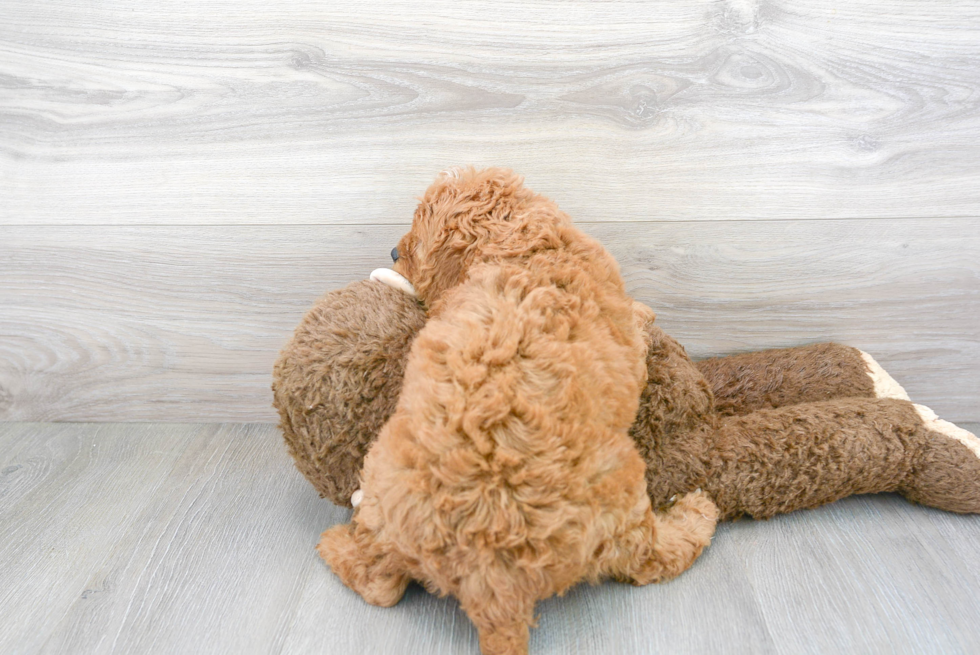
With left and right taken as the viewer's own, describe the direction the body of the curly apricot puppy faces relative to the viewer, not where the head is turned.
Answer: facing away from the viewer
